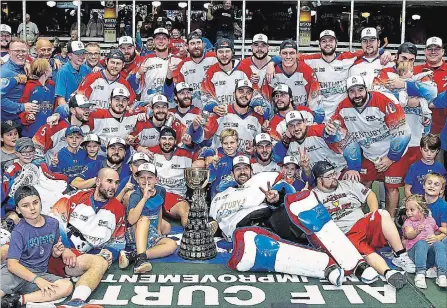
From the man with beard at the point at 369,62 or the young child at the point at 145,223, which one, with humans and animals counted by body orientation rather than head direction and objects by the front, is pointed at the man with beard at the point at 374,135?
the man with beard at the point at 369,62

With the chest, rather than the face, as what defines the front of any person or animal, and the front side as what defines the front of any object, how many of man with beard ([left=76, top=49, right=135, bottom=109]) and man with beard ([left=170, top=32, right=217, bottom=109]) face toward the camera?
2

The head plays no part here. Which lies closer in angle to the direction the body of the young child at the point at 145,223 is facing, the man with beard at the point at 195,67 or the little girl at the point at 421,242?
the little girl

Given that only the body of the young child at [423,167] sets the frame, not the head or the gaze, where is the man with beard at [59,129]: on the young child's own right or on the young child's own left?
on the young child's own right

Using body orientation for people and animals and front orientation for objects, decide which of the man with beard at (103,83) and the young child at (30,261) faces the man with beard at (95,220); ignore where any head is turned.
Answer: the man with beard at (103,83)

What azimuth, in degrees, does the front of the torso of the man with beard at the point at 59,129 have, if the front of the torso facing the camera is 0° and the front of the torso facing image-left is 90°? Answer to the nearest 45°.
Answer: approximately 315°
